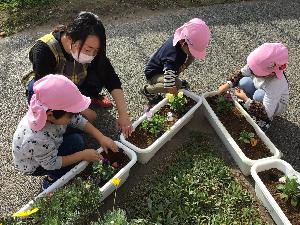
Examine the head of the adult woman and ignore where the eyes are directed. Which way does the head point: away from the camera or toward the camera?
toward the camera

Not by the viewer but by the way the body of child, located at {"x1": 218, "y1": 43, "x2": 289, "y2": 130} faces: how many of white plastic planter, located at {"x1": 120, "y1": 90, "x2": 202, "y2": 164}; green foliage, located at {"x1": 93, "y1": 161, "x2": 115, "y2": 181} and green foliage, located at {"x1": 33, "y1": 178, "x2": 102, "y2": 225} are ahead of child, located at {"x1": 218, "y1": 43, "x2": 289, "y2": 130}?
3

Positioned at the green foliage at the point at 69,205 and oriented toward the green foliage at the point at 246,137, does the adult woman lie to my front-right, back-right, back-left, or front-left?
front-left

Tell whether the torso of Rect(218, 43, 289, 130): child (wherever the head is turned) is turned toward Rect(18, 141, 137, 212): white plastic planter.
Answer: yes

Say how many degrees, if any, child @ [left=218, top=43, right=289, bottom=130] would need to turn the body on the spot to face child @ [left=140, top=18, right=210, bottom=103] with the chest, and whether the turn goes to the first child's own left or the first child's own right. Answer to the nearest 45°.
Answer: approximately 45° to the first child's own right

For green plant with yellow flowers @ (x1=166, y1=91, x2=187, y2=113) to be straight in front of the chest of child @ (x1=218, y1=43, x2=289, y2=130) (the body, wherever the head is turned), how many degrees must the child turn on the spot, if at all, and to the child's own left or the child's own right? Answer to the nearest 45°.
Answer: approximately 45° to the child's own right

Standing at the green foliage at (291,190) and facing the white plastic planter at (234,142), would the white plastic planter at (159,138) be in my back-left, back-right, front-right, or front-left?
front-left

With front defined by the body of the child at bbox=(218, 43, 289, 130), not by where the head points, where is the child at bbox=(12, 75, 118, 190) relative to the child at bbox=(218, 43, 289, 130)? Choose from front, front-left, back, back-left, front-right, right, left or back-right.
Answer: front

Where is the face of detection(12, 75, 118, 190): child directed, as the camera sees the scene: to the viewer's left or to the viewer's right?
to the viewer's right

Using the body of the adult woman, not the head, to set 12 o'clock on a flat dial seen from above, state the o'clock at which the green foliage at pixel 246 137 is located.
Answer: The green foliage is roughly at 11 o'clock from the adult woman.

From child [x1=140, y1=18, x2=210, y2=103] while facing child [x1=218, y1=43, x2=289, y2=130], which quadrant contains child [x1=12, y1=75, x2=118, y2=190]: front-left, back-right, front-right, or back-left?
back-right

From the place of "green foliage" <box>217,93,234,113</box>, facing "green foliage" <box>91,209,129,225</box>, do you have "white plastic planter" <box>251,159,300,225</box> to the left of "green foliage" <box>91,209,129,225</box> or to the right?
left

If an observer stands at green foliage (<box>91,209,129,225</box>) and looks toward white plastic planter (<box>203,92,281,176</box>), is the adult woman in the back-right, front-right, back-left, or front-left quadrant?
front-left

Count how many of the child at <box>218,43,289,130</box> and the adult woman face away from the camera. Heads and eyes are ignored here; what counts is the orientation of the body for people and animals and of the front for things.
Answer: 0

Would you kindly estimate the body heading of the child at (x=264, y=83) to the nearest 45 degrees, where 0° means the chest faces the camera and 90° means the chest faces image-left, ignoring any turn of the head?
approximately 45°

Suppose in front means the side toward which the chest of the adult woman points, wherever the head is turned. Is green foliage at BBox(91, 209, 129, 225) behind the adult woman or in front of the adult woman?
in front

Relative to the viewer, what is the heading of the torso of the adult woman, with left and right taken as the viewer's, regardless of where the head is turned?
facing the viewer and to the right of the viewer

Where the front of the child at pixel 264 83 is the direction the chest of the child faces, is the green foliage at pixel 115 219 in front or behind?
in front

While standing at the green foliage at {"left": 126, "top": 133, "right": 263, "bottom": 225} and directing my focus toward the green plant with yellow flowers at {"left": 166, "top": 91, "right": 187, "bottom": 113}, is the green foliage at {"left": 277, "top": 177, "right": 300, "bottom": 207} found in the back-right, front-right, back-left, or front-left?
back-right
